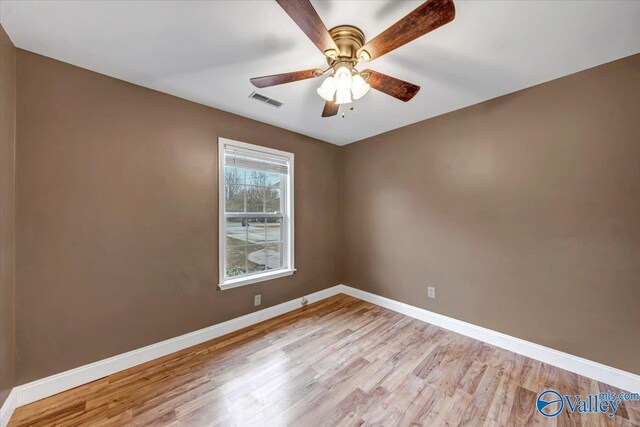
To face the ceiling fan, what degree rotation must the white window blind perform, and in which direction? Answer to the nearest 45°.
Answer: approximately 45° to its right

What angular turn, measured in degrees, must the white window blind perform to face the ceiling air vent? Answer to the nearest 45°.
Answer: approximately 45° to its right
